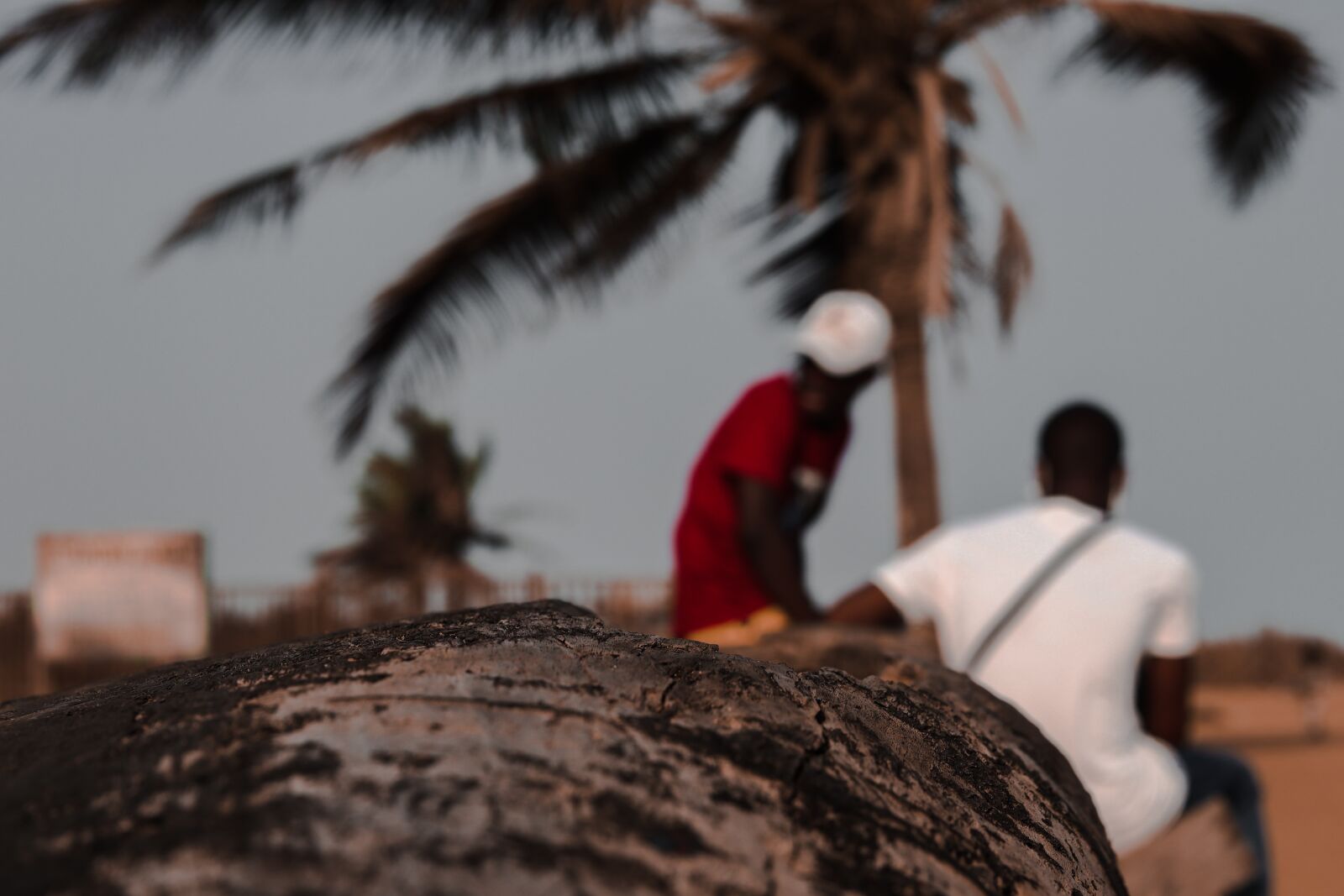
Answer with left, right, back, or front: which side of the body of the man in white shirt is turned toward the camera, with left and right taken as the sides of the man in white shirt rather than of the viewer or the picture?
back

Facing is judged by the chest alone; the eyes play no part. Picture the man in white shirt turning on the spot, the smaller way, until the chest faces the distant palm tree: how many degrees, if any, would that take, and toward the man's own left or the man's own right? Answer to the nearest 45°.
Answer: approximately 45° to the man's own left

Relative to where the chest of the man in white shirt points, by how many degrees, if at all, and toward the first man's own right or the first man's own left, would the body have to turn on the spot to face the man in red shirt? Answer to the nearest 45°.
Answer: approximately 45° to the first man's own left

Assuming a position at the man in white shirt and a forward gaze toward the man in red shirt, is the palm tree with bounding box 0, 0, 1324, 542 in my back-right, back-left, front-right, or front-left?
front-right

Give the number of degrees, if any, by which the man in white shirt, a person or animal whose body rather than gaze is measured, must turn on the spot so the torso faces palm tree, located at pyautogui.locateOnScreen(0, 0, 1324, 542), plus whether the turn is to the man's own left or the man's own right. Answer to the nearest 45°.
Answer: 0° — they already face it

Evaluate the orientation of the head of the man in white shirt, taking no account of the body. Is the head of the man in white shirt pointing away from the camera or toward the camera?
away from the camera

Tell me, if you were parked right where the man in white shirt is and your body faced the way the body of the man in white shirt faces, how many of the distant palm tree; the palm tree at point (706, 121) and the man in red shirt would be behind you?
0
